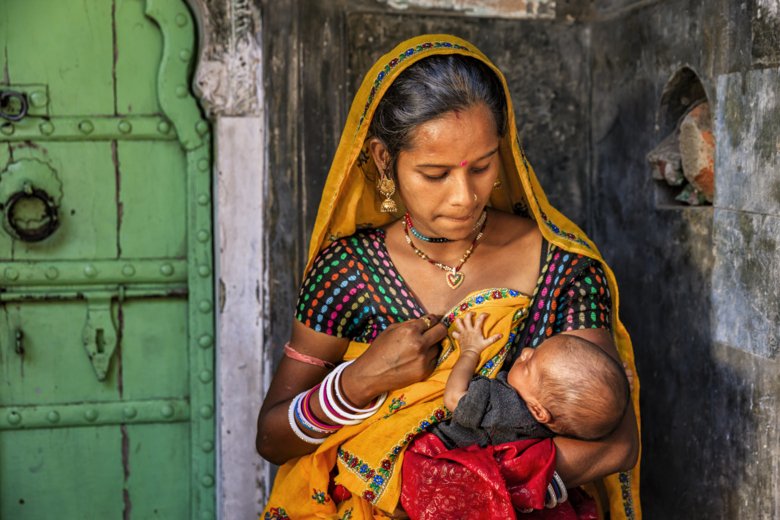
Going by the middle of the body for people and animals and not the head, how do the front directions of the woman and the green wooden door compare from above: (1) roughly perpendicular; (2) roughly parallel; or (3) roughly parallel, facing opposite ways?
roughly parallel

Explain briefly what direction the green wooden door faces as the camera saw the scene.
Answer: facing the viewer

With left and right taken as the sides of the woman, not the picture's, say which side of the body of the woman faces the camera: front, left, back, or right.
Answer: front

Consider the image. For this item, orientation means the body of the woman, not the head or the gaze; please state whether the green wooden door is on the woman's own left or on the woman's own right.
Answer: on the woman's own right

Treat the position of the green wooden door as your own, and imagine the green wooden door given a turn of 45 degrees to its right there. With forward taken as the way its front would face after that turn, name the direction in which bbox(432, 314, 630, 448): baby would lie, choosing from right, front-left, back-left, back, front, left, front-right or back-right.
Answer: left

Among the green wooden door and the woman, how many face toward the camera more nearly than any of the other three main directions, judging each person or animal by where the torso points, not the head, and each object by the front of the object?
2
